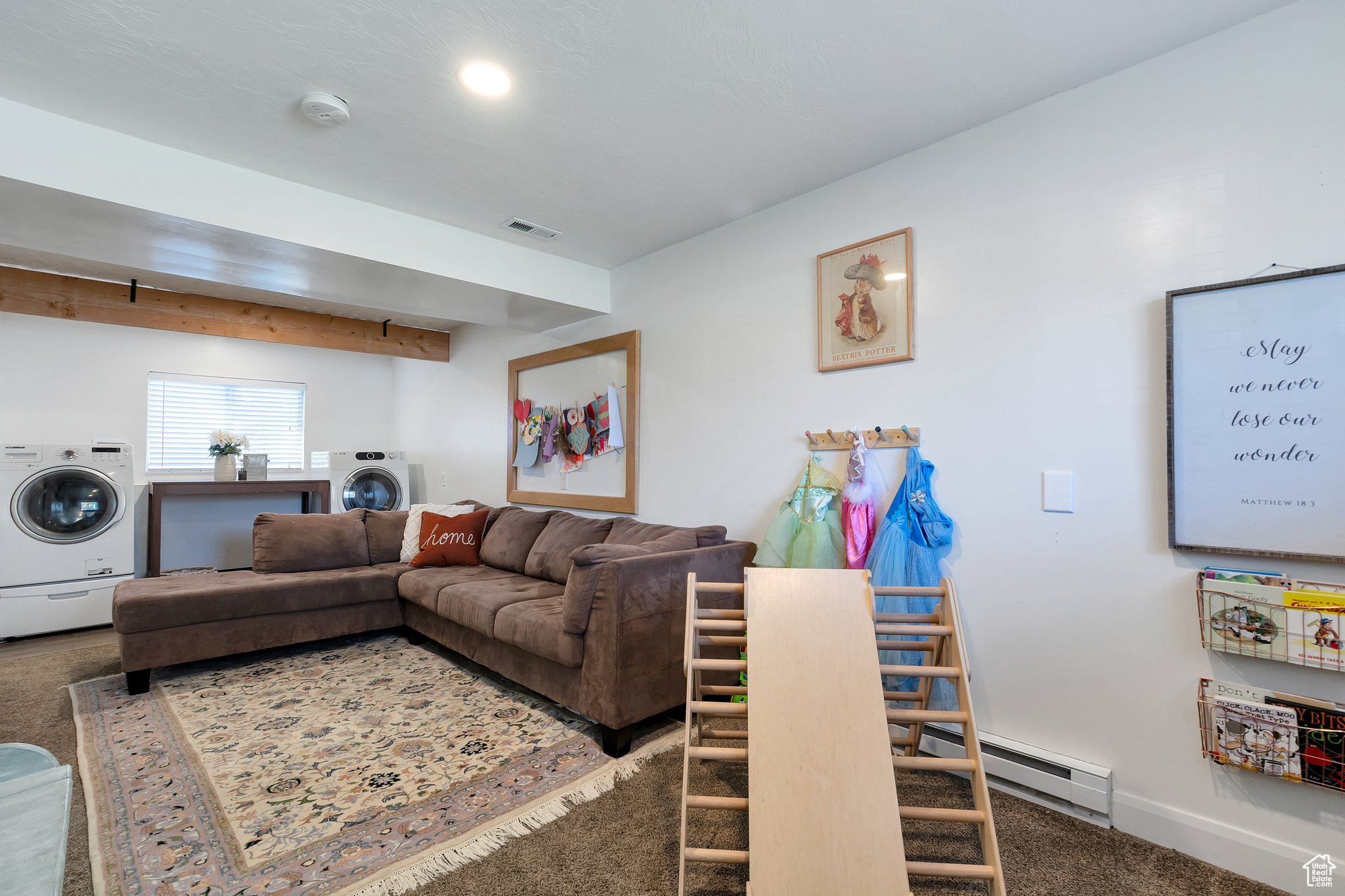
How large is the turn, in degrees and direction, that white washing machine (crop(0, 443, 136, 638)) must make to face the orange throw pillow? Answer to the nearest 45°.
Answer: approximately 45° to its left

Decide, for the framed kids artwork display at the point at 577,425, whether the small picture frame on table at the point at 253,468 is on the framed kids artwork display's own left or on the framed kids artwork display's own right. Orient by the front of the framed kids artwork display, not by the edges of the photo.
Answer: on the framed kids artwork display's own right

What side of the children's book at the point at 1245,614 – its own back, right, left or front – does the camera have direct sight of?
front

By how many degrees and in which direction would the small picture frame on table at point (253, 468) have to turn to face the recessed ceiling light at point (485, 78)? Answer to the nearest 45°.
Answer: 0° — it already faces it

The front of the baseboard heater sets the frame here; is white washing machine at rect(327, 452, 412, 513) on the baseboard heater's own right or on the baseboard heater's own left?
on the baseboard heater's own right

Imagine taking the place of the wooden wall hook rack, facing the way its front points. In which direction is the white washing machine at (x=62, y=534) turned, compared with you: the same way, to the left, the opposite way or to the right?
to the left

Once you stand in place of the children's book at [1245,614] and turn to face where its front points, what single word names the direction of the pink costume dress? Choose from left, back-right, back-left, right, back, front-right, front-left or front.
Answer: right

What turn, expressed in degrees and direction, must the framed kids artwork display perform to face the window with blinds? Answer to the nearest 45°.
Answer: approximately 90° to its right

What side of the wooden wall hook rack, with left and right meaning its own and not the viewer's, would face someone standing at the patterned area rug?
front

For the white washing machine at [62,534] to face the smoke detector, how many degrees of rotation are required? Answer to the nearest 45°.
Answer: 0° — it already faces it

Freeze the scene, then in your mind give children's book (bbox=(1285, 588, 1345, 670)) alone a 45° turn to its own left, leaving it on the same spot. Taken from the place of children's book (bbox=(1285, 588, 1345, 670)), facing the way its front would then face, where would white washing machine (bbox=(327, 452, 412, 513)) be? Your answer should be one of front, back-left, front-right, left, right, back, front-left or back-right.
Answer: right

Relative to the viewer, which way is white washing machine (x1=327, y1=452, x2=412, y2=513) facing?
toward the camera

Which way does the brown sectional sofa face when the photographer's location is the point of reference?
facing the viewer and to the left of the viewer

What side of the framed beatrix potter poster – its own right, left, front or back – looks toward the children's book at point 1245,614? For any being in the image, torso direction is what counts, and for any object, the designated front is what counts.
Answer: left

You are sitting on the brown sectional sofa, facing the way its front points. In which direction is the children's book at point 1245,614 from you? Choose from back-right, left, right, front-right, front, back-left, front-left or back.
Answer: left

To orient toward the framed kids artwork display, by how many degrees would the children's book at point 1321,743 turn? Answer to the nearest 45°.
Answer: approximately 45° to its right
